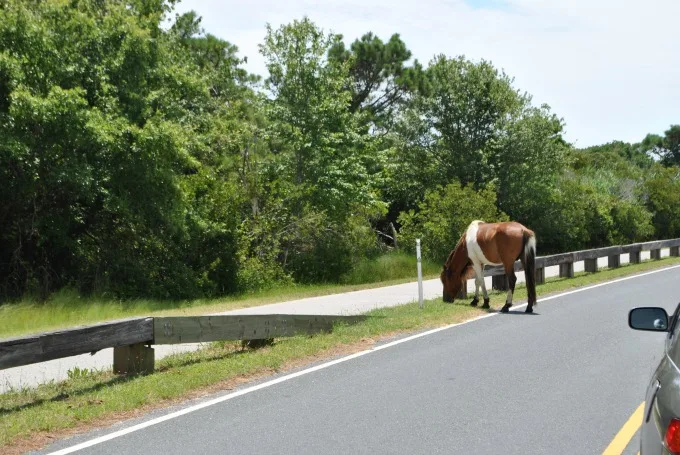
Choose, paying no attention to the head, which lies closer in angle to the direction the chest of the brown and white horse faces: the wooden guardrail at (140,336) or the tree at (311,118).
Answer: the tree

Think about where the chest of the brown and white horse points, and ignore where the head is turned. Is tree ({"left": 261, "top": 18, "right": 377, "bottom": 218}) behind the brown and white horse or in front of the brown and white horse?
in front

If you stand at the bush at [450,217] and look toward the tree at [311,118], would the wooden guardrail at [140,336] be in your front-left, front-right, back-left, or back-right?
front-left

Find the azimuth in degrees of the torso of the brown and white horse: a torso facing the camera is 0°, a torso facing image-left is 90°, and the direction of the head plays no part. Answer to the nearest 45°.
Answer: approximately 135°

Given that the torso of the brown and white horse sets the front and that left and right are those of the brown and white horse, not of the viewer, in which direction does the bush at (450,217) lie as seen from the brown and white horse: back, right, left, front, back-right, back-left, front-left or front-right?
front-right

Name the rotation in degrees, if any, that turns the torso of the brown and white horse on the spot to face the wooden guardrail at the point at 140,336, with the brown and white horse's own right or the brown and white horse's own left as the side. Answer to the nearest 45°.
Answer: approximately 90° to the brown and white horse's own left

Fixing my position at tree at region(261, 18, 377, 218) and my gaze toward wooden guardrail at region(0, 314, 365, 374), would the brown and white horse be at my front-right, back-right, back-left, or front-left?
front-left

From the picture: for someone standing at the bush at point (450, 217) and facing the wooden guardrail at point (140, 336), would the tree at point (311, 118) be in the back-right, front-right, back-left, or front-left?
front-right

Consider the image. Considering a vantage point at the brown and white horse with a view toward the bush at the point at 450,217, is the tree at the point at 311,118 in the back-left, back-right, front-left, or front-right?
front-left
